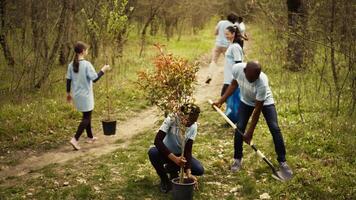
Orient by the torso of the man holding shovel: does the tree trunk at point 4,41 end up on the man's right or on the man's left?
on the man's right

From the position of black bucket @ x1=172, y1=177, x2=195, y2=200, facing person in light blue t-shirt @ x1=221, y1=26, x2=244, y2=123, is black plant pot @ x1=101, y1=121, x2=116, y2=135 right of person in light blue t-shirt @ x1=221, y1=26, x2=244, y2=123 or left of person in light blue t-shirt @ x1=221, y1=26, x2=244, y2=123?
left

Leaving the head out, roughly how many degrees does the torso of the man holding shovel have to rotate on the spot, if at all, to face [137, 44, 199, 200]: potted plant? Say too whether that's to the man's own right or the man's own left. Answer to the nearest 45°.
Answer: approximately 45° to the man's own right

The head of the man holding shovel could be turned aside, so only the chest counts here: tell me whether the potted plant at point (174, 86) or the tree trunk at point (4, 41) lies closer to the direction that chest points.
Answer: the potted plant

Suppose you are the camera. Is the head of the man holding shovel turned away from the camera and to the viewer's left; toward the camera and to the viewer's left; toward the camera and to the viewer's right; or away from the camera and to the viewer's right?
toward the camera and to the viewer's left

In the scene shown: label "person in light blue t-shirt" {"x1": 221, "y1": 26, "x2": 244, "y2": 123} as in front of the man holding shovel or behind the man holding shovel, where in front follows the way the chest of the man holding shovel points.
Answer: behind

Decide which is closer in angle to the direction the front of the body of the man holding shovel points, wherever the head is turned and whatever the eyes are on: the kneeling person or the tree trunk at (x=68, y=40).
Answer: the kneeling person

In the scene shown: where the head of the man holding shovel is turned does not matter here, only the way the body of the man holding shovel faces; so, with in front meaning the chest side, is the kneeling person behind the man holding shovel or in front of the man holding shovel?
in front

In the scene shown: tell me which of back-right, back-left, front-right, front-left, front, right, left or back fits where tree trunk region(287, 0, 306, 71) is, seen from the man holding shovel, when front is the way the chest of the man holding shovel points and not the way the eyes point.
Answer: back
